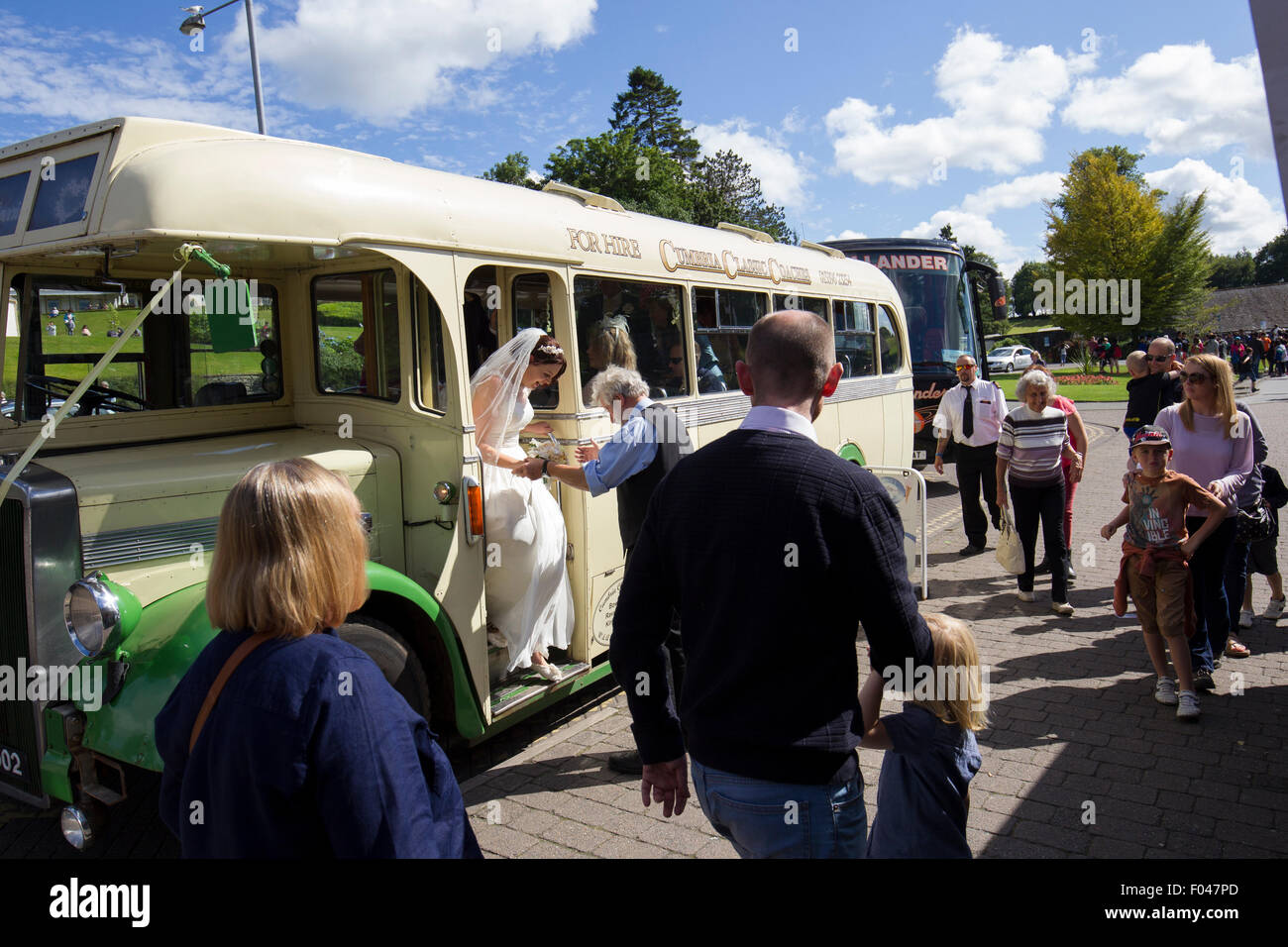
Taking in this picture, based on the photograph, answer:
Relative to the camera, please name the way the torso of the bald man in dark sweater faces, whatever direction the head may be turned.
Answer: away from the camera

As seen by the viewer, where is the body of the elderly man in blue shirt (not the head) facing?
to the viewer's left

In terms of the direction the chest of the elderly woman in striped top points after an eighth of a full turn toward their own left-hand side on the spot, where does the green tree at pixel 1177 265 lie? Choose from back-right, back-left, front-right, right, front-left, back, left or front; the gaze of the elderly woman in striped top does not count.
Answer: back-left

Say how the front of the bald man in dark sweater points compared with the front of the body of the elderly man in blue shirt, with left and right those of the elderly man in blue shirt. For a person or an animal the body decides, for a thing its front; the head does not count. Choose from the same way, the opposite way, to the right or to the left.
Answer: to the right

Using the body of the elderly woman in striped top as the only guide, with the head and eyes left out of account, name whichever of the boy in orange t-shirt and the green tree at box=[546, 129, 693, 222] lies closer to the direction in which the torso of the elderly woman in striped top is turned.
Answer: the boy in orange t-shirt

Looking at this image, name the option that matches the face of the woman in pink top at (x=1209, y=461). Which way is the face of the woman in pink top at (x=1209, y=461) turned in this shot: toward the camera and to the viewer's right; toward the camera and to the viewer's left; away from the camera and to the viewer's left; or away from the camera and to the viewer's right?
toward the camera and to the viewer's left

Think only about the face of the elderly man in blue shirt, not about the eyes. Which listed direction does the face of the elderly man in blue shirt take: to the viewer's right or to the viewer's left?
to the viewer's left

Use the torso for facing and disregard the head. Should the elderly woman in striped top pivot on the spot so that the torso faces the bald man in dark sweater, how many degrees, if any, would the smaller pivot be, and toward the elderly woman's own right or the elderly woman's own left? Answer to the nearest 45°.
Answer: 0° — they already face them

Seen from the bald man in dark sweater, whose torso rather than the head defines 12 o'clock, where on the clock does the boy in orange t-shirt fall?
The boy in orange t-shirt is roughly at 1 o'clock from the bald man in dark sweater.

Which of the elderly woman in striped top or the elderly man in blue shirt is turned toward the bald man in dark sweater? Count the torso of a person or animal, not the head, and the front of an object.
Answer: the elderly woman in striped top

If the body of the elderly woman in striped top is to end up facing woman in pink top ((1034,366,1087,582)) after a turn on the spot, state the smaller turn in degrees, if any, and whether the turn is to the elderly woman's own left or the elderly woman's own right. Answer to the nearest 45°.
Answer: approximately 180°

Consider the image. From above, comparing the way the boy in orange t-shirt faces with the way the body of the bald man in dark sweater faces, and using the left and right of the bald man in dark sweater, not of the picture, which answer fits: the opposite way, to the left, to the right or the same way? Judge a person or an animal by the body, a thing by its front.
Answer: the opposite way

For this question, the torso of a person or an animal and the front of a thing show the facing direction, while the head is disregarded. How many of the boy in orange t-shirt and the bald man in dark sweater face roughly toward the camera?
1

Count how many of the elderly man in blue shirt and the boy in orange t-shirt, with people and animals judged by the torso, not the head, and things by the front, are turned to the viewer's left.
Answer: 1

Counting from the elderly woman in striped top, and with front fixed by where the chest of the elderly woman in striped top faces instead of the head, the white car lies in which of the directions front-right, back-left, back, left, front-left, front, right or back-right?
back

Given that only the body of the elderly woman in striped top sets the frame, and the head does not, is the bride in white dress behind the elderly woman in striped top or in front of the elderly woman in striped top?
in front
